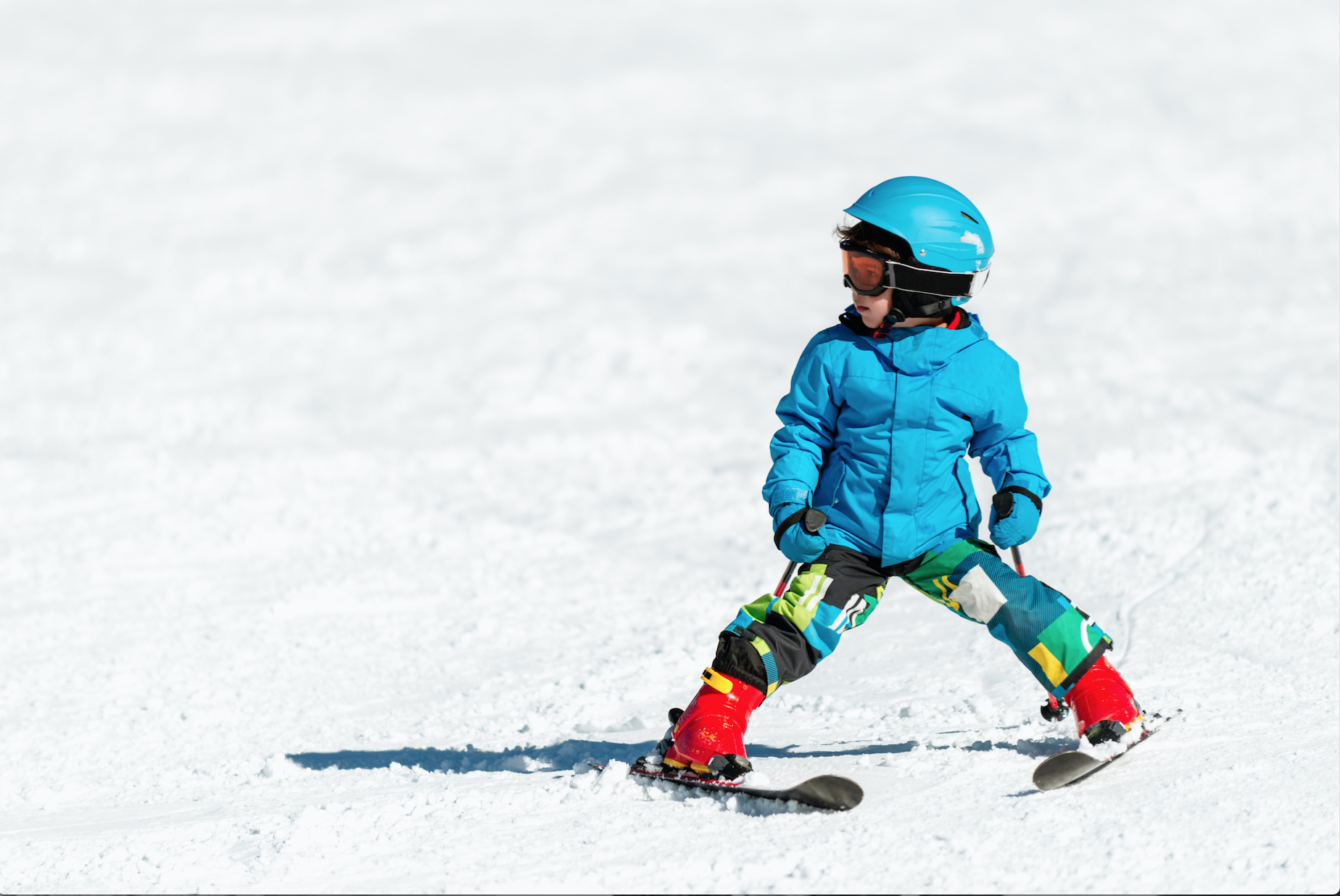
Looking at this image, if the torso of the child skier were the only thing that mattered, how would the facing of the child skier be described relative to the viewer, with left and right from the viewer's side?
facing the viewer

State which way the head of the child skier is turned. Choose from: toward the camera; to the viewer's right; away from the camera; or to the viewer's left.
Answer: to the viewer's left
